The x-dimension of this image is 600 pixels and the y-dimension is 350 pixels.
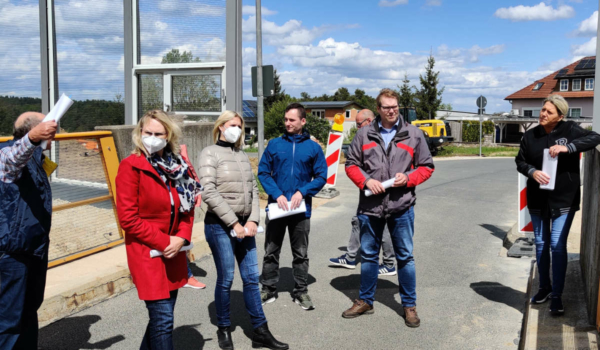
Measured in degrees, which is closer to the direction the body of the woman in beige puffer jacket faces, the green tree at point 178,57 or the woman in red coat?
the woman in red coat

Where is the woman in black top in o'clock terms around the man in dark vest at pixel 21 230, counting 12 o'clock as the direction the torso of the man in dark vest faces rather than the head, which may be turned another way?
The woman in black top is roughly at 12 o'clock from the man in dark vest.

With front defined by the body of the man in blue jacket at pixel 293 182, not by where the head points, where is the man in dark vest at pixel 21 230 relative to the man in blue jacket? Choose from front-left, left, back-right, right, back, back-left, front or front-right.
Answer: front-right

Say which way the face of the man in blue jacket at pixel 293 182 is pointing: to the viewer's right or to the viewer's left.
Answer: to the viewer's left

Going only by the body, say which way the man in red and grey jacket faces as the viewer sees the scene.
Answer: toward the camera

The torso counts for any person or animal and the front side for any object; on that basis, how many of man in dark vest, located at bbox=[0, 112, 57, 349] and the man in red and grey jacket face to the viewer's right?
1

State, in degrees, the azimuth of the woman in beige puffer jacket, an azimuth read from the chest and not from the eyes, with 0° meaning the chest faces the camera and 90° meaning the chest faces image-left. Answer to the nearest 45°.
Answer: approximately 315°

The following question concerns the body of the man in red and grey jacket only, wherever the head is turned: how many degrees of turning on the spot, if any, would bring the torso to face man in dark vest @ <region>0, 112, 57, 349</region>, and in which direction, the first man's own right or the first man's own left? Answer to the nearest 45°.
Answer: approximately 45° to the first man's own right

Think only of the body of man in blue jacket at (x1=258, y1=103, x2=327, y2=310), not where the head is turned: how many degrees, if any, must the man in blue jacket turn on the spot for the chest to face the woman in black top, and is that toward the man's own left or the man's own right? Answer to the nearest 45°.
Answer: approximately 90° to the man's own left

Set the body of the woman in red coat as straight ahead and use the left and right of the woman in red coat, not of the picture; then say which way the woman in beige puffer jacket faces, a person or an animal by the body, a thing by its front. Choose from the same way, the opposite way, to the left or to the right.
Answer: the same way

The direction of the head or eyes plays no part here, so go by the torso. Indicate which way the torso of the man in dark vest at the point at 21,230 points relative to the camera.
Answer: to the viewer's right

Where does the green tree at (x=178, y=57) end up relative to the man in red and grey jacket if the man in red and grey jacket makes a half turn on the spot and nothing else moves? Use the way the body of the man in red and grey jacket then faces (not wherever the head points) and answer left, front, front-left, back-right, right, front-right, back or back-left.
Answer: front-left

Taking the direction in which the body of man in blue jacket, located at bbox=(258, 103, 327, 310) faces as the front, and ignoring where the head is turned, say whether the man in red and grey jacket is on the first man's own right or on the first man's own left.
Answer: on the first man's own left

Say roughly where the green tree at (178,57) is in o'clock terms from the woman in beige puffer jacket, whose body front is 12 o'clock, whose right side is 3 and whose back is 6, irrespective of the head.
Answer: The green tree is roughly at 7 o'clock from the woman in beige puffer jacket.

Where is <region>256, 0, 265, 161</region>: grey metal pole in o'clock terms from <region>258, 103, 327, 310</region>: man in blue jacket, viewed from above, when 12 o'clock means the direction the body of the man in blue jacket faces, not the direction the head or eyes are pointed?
The grey metal pole is roughly at 6 o'clock from the man in blue jacket.
